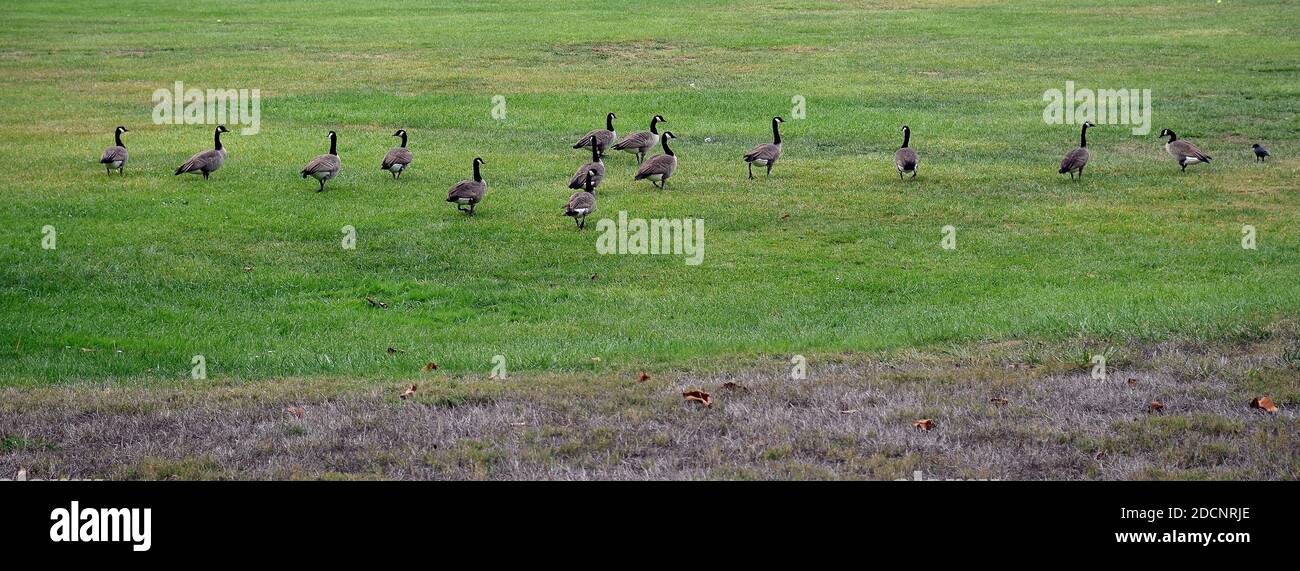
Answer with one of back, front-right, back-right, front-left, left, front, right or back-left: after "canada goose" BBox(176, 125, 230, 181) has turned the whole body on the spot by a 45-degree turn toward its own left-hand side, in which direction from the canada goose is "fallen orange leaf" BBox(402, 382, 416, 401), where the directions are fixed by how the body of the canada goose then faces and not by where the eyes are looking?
back-right

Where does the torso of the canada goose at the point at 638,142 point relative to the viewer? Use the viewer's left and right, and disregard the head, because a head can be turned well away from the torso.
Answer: facing to the right of the viewer

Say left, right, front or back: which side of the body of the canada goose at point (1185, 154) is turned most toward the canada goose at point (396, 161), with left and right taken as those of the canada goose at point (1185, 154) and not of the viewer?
front

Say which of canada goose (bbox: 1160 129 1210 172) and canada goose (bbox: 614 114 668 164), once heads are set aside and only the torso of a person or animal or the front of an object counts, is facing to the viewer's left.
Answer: canada goose (bbox: 1160 129 1210 172)

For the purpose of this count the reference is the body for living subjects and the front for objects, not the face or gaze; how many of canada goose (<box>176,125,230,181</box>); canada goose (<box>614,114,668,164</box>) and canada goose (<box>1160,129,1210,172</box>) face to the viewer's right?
2

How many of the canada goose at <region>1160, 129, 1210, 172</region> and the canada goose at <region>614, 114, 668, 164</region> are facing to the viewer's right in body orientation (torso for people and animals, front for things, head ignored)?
1

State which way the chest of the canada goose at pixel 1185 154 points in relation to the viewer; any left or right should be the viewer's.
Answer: facing to the left of the viewer

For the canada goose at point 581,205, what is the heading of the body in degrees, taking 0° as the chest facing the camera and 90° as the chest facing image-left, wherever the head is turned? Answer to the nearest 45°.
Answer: approximately 225°

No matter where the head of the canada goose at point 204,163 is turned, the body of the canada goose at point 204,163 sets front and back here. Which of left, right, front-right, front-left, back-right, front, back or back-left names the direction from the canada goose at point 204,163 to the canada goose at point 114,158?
back-left

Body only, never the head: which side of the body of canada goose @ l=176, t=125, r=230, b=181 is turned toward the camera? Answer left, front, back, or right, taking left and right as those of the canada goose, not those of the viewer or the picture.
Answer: right

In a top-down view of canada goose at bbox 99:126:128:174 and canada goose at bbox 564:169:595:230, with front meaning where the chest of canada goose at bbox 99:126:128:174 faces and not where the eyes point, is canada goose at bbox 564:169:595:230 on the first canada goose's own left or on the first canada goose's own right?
on the first canada goose's own right

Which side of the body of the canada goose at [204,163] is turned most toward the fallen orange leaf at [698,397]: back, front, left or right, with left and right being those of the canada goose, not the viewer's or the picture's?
right

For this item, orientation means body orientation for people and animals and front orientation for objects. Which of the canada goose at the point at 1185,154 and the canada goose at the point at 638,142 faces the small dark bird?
the canada goose at the point at 638,142

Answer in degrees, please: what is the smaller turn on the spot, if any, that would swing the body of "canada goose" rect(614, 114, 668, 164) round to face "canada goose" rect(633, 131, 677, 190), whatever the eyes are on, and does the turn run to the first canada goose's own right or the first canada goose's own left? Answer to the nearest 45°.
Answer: approximately 90° to the first canada goose's own right
